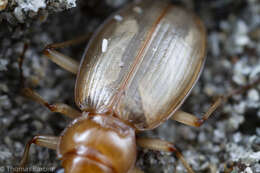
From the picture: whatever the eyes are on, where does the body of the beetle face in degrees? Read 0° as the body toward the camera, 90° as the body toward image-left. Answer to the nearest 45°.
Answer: approximately 45°

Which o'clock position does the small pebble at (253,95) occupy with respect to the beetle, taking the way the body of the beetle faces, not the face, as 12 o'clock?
The small pebble is roughly at 7 o'clock from the beetle.
